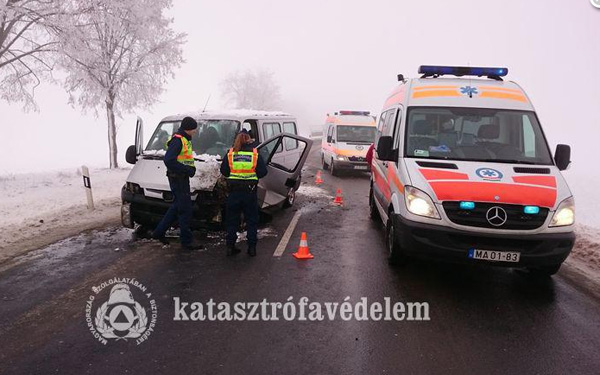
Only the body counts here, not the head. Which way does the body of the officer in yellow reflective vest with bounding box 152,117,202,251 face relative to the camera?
to the viewer's right

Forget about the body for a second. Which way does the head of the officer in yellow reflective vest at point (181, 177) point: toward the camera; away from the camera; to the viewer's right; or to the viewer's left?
to the viewer's right

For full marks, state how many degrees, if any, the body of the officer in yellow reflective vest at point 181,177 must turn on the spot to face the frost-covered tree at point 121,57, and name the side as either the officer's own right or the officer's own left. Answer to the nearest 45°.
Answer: approximately 90° to the officer's own left

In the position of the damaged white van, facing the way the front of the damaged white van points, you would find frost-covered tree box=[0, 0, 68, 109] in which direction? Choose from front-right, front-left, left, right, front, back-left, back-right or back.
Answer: right

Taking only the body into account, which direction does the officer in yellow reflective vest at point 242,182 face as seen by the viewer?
away from the camera

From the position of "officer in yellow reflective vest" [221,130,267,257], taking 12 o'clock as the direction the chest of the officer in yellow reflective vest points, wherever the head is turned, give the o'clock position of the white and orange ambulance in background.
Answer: The white and orange ambulance in background is roughly at 1 o'clock from the officer in yellow reflective vest.

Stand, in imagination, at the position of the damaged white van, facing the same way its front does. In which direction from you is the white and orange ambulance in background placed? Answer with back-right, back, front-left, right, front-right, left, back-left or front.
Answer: back

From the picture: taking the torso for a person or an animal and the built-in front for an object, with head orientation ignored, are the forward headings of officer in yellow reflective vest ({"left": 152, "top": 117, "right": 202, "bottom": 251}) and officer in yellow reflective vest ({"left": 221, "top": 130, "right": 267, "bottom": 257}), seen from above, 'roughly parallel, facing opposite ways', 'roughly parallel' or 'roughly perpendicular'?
roughly perpendicular

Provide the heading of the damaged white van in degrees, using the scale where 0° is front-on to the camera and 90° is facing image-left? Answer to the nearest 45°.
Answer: approximately 45°

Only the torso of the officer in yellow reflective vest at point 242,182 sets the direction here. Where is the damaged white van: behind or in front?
in front

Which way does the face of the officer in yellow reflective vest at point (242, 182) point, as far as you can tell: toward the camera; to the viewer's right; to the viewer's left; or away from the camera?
away from the camera
